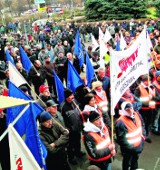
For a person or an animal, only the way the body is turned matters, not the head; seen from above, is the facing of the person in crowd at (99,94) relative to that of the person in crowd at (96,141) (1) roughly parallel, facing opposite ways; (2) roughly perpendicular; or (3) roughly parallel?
roughly parallel

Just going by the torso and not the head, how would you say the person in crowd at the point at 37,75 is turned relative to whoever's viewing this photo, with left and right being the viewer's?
facing the viewer and to the right of the viewer

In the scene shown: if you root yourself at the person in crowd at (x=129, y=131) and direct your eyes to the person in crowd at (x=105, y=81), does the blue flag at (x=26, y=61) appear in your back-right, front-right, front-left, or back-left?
front-left

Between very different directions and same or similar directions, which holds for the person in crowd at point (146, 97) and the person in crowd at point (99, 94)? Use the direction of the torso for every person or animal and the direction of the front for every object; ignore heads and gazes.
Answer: same or similar directions

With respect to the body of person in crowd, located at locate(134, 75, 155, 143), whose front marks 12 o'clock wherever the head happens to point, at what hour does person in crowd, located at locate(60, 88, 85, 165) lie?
person in crowd, located at locate(60, 88, 85, 165) is roughly at 3 o'clock from person in crowd, located at locate(134, 75, 155, 143).

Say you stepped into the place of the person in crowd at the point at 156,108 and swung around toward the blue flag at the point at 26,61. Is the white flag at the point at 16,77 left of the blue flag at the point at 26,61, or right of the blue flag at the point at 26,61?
left

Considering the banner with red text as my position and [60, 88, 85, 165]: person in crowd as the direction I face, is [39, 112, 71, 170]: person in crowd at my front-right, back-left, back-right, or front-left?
front-left
